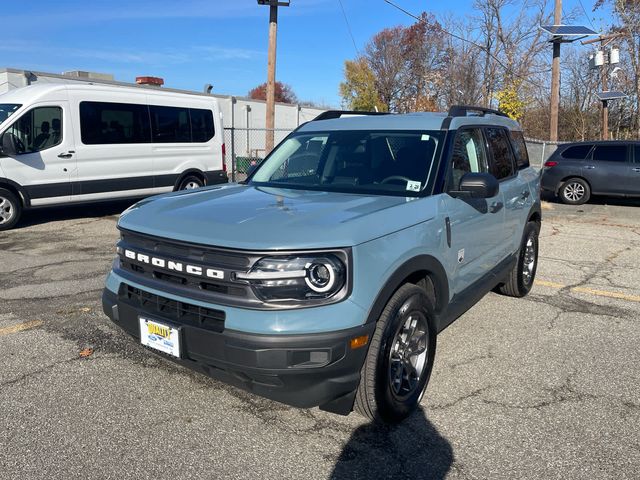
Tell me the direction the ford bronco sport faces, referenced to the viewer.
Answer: facing the viewer and to the left of the viewer

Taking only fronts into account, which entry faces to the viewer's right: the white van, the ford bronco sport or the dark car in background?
the dark car in background

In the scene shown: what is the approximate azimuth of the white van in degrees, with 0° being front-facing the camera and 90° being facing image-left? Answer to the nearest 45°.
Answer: approximately 45°

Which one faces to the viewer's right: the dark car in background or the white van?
the dark car in background

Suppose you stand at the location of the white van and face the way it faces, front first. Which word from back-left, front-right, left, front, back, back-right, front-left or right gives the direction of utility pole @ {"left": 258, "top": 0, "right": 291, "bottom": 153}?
back

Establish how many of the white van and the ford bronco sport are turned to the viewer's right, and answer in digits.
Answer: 0

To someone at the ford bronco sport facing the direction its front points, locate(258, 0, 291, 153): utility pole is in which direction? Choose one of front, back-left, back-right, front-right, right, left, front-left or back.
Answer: back-right

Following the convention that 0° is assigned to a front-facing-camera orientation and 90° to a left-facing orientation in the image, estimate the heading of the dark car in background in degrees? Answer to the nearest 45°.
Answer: approximately 270°

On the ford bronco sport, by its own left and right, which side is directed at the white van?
right

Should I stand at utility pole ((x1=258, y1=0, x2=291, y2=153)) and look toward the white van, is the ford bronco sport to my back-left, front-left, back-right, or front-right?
front-left

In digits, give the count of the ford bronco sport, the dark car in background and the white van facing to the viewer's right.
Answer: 1

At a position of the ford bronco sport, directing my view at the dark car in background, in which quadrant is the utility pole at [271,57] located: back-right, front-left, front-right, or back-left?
front-left
